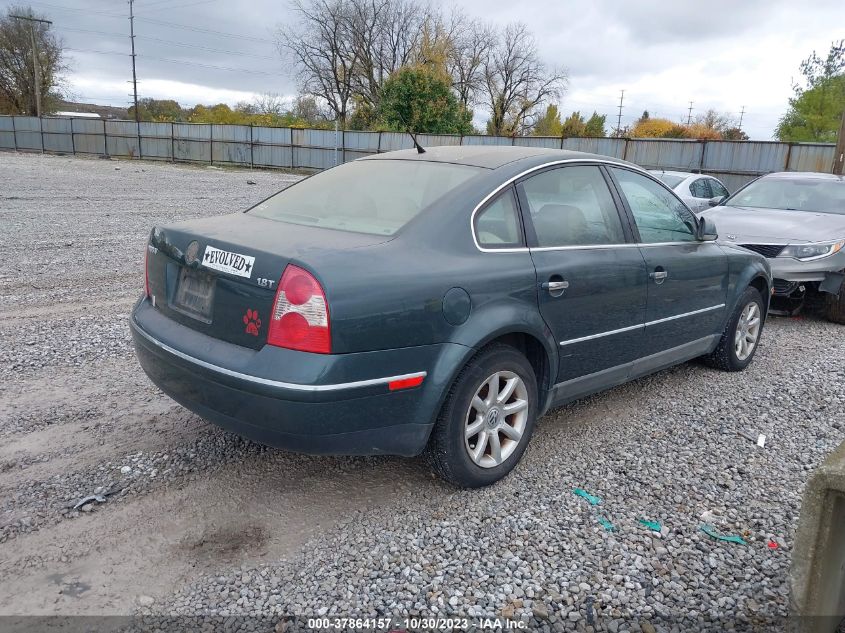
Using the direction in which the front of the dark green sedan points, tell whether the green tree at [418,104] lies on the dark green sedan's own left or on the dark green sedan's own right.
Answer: on the dark green sedan's own left

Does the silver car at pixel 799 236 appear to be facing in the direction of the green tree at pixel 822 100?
no

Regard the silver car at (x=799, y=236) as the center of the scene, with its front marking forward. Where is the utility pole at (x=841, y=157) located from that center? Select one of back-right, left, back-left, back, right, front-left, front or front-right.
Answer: back-right

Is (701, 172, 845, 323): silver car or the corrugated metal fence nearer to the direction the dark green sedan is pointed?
the silver car

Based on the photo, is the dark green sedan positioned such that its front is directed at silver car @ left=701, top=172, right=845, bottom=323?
yes

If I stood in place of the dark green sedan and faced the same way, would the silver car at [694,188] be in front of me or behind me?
in front

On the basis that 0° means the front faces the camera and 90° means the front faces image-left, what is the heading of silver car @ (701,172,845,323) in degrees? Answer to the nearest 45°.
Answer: approximately 45°

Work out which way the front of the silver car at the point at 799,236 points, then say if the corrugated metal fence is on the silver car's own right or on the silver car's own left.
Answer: on the silver car's own right

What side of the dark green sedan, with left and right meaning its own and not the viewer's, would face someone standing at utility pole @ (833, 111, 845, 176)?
front

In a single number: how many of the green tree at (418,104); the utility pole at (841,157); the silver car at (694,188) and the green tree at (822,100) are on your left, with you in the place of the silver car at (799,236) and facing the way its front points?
0

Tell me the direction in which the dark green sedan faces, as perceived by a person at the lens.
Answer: facing away from the viewer and to the right of the viewer
